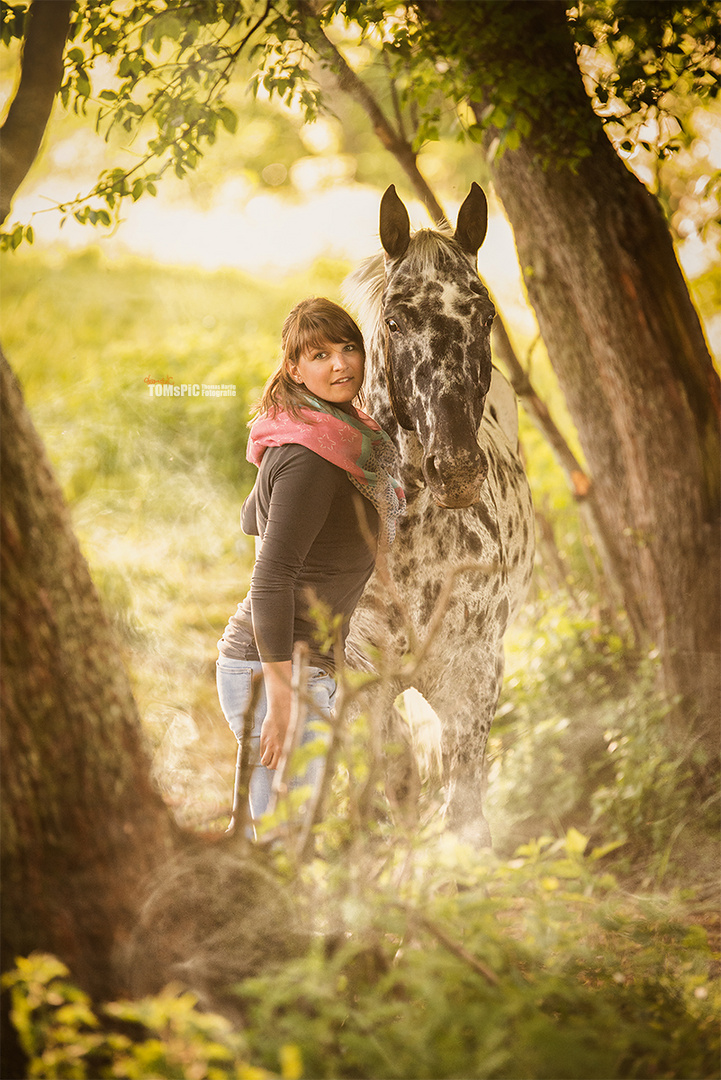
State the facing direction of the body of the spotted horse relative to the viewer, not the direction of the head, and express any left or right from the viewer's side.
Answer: facing the viewer

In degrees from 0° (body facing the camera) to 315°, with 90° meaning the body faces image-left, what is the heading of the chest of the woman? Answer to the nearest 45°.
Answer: approximately 270°

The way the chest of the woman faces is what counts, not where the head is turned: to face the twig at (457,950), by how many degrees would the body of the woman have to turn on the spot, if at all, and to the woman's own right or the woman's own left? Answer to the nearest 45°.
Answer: approximately 90° to the woman's own right

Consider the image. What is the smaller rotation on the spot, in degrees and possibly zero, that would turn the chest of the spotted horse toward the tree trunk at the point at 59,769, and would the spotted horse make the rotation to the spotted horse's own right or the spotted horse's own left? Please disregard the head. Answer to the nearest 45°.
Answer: approximately 45° to the spotted horse's own right

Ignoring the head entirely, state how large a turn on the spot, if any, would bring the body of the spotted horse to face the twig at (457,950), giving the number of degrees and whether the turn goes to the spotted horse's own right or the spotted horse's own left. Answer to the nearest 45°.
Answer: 0° — it already faces it
